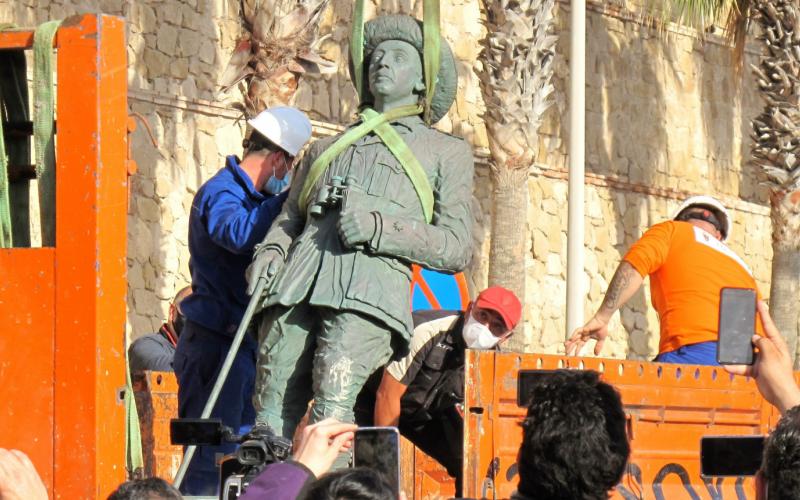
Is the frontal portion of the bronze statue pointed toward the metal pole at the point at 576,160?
no

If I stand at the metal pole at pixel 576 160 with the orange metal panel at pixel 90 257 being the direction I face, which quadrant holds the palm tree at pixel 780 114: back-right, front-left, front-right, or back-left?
back-left

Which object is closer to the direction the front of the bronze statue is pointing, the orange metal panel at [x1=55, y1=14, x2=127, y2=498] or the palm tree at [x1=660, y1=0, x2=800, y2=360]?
the orange metal panel

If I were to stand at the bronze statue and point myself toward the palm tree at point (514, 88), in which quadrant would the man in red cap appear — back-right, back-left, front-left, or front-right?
front-right

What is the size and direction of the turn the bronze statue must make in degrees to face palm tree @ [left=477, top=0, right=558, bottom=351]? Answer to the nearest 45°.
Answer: approximately 135° to its right

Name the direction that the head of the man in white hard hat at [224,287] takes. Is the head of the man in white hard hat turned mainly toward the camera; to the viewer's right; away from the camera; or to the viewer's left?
to the viewer's right

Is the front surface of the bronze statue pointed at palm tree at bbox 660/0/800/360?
no

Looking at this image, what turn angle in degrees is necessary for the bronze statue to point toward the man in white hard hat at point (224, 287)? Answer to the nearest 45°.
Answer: approximately 90° to its right

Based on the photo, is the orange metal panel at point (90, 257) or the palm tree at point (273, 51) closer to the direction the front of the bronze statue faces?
the orange metal panel

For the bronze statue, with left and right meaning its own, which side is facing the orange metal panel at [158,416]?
right

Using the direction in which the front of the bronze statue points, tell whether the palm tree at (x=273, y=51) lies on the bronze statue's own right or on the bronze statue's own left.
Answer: on the bronze statue's own right
